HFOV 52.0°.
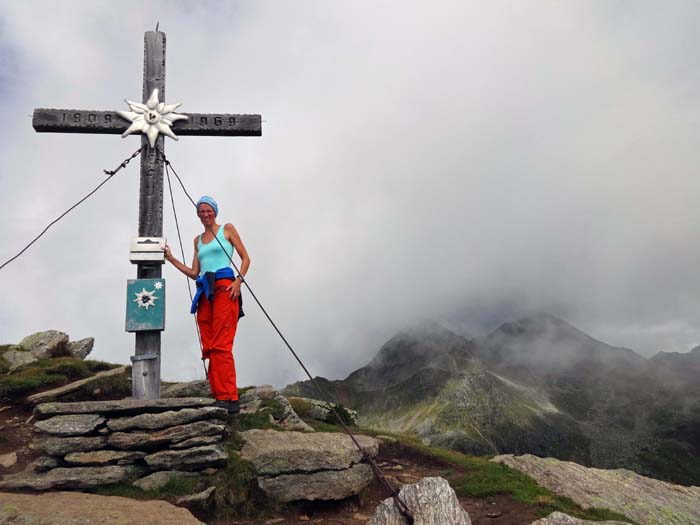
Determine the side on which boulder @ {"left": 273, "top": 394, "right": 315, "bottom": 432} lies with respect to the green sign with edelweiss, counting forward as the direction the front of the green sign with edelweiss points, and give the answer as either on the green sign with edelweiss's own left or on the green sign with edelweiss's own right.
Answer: on the green sign with edelweiss's own left

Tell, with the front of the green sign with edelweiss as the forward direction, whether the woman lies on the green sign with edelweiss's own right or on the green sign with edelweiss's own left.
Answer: on the green sign with edelweiss's own left
